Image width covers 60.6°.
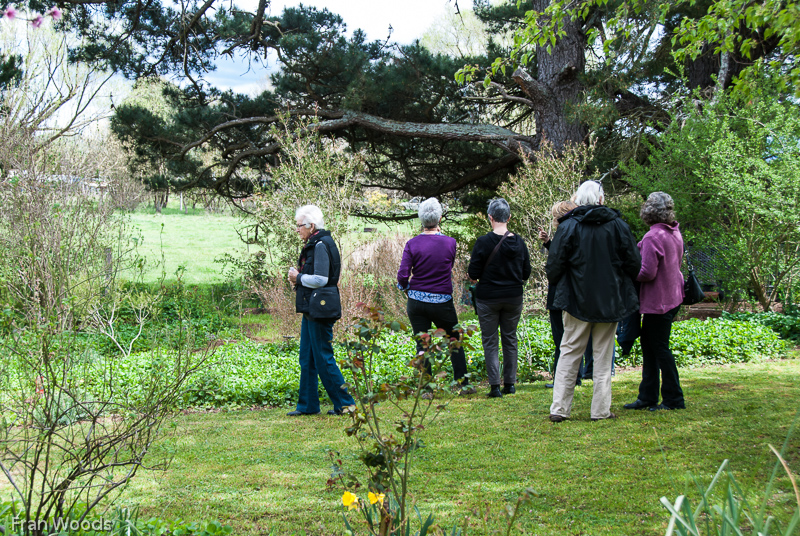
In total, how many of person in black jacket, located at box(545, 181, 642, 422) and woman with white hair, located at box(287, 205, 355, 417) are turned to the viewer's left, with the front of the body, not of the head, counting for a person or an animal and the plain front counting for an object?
1

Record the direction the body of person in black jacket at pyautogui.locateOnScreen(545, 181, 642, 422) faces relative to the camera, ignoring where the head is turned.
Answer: away from the camera

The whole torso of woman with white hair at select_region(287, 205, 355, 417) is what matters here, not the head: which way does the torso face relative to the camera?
to the viewer's left

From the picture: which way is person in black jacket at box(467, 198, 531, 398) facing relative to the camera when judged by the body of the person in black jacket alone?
away from the camera

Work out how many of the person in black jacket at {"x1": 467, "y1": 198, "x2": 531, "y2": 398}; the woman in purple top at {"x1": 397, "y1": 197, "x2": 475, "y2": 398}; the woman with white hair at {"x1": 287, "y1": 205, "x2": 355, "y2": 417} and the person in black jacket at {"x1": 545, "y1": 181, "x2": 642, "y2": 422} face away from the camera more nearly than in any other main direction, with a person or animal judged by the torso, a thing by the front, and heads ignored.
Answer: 3

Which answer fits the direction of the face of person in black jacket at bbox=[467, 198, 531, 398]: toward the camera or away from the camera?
away from the camera

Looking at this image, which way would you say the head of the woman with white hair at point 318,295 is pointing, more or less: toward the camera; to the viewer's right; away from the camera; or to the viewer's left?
to the viewer's left

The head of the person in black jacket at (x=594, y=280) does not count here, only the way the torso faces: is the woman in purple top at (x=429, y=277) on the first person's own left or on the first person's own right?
on the first person's own left

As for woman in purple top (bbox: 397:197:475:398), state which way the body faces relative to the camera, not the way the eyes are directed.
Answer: away from the camera

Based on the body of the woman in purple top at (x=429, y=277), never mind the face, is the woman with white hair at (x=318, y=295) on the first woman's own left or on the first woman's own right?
on the first woman's own left

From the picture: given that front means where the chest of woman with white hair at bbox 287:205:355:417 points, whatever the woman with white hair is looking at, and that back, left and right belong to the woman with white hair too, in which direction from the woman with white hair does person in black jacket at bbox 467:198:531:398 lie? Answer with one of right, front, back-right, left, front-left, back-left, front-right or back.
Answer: back

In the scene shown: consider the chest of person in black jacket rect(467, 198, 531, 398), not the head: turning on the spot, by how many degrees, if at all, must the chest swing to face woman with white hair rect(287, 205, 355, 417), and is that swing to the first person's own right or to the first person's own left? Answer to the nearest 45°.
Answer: approximately 135° to the first person's own left

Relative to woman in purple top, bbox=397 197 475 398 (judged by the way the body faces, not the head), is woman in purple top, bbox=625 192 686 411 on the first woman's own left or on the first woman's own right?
on the first woman's own right
